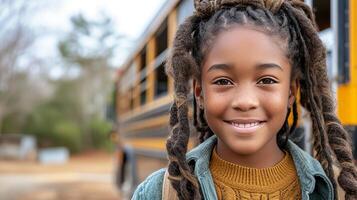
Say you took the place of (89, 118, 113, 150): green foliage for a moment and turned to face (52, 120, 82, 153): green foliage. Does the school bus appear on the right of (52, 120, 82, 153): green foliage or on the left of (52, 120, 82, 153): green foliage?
left

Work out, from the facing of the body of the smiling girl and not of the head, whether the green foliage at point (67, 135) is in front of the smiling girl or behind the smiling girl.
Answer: behind

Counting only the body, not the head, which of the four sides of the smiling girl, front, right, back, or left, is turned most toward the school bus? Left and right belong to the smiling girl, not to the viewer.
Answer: back

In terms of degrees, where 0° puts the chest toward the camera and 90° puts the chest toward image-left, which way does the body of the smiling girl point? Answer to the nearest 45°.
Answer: approximately 0°
